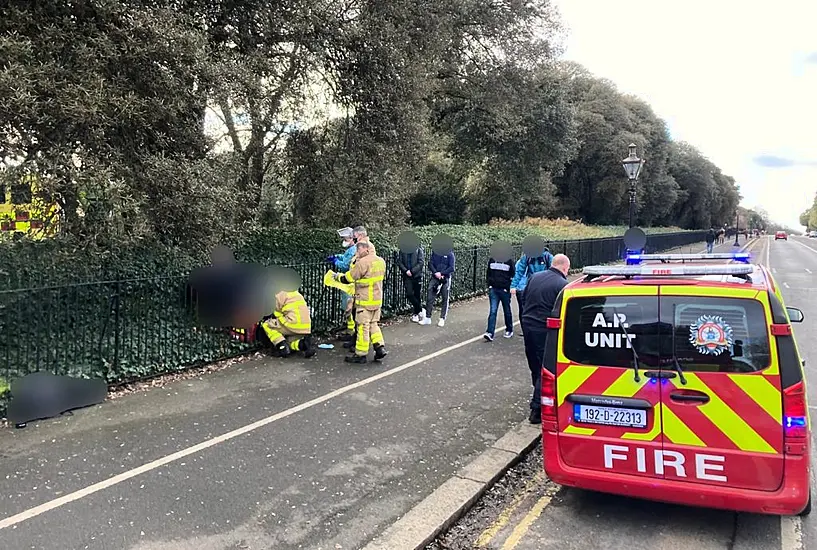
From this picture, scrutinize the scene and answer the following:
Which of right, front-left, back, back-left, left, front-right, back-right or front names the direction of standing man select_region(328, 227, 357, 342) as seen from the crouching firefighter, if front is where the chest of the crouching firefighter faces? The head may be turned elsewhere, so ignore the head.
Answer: back-right

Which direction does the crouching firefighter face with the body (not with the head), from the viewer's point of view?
to the viewer's left

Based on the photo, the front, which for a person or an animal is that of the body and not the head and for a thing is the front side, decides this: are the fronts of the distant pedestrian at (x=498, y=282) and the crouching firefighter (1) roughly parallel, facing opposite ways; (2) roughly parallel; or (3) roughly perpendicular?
roughly perpendicular

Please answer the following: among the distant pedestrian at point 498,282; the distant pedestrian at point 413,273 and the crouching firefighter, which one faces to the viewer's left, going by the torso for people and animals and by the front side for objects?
the crouching firefighter

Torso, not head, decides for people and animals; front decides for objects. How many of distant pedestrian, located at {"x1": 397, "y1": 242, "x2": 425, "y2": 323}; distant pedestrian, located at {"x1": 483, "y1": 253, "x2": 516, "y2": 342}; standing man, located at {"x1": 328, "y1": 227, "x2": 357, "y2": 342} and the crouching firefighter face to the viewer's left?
2

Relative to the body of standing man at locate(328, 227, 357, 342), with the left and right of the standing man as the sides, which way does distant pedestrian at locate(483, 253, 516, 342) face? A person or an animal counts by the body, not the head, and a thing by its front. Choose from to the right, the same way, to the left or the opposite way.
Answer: to the left

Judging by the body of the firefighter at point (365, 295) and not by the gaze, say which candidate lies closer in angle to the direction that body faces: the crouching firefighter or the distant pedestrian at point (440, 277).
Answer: the crouching firefighter

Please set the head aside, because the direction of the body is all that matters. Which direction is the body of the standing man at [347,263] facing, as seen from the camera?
to the viewer's left

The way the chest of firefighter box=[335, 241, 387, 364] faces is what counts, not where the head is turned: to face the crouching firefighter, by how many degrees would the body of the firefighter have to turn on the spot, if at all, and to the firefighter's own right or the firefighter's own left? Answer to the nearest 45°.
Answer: approximately 45° to the firefighter's own left

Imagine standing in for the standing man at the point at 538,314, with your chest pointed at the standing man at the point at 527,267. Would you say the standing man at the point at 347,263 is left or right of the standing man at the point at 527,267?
left

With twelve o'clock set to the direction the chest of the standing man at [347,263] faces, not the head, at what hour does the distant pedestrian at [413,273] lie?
The distant pedestrian is roughly at 4 o'clock from the standing man.

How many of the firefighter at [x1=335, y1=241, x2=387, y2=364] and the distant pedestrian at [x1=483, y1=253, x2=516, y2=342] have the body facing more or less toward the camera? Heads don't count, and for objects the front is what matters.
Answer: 1
